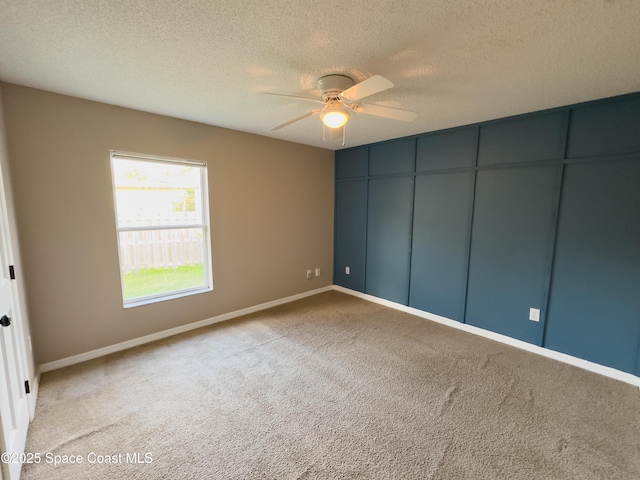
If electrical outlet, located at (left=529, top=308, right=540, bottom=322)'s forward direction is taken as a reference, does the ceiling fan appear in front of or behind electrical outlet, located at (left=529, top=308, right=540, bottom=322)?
in front

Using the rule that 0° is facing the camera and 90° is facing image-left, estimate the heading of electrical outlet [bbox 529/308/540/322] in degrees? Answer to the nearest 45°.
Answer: approximately 0°

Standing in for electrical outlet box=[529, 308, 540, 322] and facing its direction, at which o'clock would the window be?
The window is roughly at 2 o'clock from the electrical outlet.

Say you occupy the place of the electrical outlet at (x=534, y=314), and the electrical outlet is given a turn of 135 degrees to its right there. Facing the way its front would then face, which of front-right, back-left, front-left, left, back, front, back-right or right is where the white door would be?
left

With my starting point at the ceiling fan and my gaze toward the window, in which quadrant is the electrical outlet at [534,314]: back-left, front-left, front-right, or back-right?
back-right
